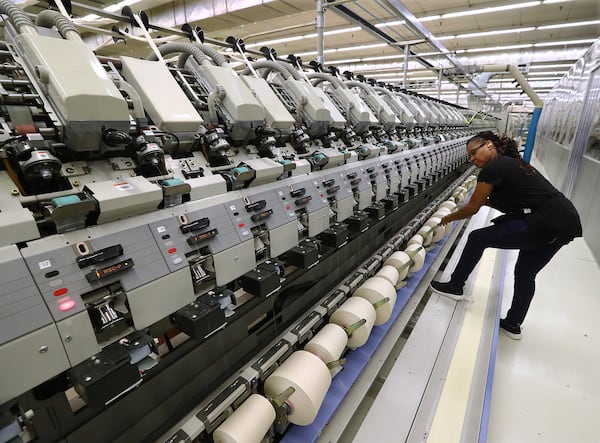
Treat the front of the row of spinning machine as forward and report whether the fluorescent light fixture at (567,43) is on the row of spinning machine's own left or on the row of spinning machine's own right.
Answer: on the row of spinning machine's own left

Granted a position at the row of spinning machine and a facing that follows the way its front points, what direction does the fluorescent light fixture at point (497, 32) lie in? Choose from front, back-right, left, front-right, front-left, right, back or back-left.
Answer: left

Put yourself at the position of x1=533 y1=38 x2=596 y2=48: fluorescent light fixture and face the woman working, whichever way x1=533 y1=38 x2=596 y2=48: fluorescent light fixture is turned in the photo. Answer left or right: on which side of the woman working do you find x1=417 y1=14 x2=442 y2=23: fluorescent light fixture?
right

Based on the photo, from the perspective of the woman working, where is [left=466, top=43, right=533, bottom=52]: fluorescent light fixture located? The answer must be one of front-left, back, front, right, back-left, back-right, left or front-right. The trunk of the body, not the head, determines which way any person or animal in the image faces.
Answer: right

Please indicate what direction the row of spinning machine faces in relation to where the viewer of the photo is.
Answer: facing the viewer and to the right of the viewer

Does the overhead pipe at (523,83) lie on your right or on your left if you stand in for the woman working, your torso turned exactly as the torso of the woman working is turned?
on your right

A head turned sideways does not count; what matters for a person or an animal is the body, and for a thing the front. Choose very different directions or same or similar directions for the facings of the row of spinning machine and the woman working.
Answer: very different directions

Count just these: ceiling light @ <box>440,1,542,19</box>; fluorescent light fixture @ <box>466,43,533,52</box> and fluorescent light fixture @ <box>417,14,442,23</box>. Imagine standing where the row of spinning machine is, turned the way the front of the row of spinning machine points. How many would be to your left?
3

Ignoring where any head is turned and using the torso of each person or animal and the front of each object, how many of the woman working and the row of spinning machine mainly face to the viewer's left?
1

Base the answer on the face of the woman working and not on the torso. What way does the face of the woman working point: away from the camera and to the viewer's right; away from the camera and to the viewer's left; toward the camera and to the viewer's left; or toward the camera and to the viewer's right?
toward the camera and to the viewer's left

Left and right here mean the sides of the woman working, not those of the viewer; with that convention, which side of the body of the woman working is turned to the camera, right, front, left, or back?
left

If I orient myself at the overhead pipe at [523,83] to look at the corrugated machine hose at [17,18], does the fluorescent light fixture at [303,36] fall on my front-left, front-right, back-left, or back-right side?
front-right
